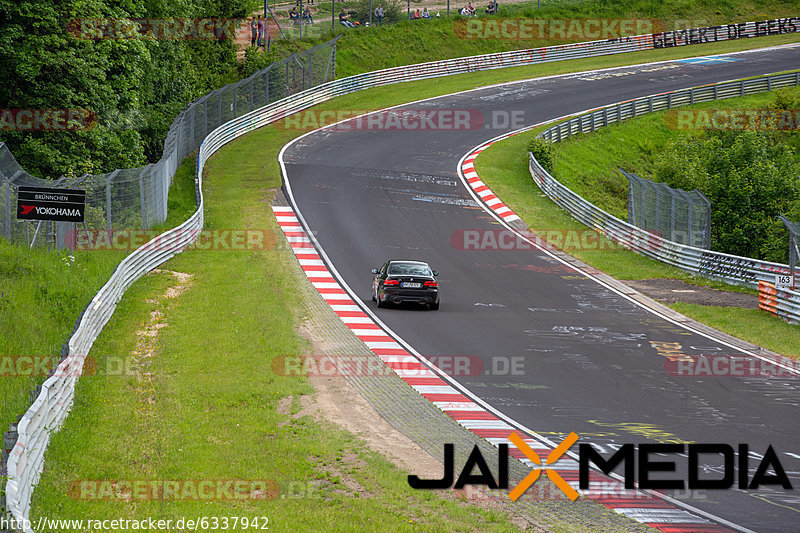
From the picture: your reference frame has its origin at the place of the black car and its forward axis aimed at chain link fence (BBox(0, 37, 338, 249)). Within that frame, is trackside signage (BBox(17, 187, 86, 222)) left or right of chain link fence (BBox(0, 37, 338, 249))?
left

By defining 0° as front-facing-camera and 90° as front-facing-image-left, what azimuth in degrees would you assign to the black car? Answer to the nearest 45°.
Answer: approximately 180°

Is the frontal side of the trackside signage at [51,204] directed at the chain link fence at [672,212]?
no

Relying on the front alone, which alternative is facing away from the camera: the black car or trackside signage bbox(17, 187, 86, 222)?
the black car

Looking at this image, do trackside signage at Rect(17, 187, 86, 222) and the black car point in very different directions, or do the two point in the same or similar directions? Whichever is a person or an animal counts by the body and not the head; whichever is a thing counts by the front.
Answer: very different directions

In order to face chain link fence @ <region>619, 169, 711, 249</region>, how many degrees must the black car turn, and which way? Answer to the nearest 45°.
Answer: approximately 45° to its right

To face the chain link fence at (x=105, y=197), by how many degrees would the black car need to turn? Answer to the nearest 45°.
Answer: approximately 90° to its left

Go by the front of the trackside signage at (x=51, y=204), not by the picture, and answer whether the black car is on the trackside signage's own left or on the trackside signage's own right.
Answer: on the trackside signage's own left

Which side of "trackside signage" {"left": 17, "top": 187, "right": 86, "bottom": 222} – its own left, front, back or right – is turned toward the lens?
front

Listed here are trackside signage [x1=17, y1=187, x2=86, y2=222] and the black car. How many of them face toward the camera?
1
